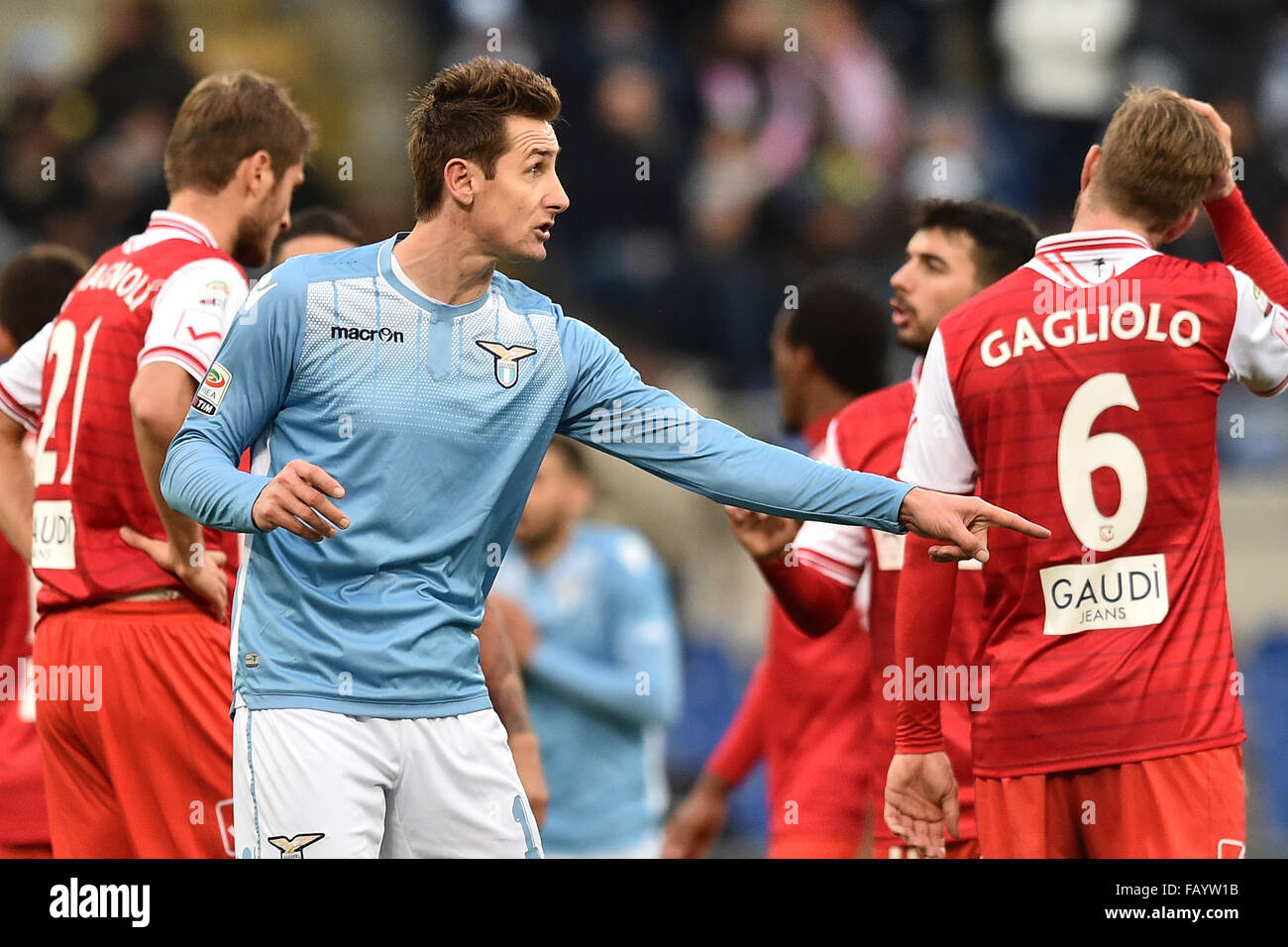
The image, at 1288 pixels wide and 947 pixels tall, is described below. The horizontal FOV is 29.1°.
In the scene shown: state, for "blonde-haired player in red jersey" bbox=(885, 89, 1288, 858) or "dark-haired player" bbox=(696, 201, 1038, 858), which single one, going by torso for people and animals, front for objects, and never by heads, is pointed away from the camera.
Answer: the blonde-haired player in red jersey

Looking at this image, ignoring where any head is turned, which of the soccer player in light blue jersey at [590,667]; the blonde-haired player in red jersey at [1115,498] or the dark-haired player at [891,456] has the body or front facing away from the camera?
the blonde-haired player in red jersey

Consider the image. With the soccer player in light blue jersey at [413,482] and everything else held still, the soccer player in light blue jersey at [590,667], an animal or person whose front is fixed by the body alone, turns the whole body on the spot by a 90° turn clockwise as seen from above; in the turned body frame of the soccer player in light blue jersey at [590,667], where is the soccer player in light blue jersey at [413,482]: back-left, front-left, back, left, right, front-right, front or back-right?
back-left

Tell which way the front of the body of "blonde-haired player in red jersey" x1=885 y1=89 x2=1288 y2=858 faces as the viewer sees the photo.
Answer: away from the camera

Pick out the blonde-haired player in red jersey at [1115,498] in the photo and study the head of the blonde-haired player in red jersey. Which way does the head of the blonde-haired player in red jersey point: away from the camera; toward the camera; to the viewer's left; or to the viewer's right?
away from the camera

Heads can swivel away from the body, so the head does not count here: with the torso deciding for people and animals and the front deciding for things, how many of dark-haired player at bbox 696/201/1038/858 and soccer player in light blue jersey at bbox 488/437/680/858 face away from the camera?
0

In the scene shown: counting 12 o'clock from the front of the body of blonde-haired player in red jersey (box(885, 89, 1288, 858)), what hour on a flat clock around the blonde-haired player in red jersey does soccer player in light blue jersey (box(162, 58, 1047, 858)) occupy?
The soccer player in light blue jersey is roughly at 8 o'clock from the blonde-haired player in red jersey.

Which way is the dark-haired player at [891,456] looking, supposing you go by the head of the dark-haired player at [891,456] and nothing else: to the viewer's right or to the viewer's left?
to the viewer's left
